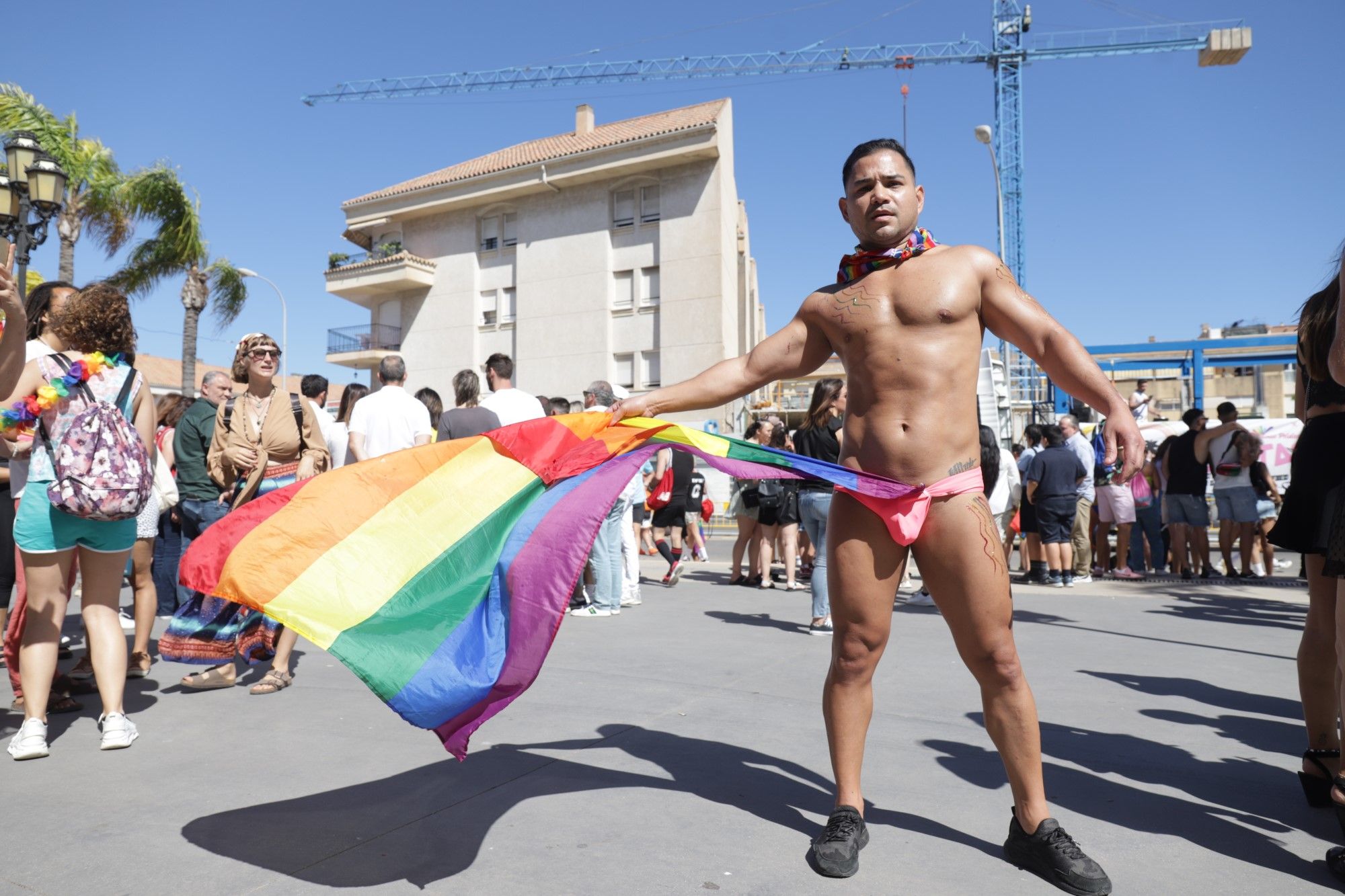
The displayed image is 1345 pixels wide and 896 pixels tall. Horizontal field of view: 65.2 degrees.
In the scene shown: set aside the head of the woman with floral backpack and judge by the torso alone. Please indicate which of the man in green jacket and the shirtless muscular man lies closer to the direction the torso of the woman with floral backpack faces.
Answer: the man in green jacket

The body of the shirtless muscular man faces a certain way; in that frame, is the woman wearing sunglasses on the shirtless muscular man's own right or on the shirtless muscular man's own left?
on the shirtless muscular man's own right

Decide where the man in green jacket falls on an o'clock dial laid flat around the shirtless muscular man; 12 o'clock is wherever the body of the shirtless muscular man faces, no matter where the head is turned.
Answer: The man in green jacket is roughly at 4 o'clock from the shirtless muscular man.

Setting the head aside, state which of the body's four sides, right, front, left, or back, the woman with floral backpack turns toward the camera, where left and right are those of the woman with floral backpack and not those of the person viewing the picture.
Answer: back

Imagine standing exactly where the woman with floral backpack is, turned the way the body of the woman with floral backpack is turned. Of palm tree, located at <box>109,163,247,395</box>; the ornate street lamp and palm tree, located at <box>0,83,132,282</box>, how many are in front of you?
3

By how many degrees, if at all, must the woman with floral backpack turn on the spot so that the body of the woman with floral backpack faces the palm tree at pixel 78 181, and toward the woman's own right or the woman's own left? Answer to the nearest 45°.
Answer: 0° — they already face it

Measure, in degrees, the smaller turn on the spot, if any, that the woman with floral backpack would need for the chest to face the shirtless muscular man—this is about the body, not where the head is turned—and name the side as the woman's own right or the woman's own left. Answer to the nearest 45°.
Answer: approximately 135° to the woman's own right

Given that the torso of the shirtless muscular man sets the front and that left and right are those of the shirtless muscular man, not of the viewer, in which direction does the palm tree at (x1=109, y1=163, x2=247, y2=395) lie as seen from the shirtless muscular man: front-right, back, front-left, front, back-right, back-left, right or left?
back-right

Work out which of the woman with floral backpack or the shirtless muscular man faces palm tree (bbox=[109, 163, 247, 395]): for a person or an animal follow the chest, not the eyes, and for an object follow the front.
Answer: the woman with floral backpack

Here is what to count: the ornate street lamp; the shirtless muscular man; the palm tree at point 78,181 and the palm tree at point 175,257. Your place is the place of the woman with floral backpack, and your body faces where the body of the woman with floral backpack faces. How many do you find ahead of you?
3

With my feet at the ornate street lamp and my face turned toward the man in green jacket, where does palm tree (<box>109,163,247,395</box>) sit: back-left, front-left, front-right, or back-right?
back-left

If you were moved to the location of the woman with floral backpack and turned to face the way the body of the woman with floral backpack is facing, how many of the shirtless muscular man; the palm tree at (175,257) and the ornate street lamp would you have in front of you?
2

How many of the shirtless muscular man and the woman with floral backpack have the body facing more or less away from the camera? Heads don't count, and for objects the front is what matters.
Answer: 1

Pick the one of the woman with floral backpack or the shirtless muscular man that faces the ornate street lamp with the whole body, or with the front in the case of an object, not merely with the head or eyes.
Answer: the woman with floral backpack

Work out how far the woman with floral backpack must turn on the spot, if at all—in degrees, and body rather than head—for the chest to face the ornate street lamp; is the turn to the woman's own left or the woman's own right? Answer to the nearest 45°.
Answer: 0° — they already face it

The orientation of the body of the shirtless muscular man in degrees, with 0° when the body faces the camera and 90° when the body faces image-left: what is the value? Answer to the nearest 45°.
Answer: approximately 0°

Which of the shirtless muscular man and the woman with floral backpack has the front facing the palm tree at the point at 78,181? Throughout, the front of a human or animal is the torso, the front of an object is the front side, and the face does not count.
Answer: the woman with floral backpack
